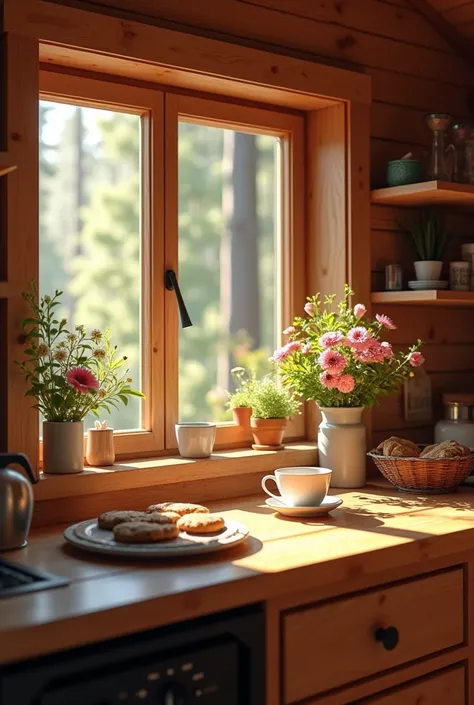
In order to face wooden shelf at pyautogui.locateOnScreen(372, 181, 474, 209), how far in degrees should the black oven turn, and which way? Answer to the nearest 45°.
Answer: approximately 90° to its left

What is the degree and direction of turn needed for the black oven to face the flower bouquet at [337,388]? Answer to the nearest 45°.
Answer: approximately 90° to its left

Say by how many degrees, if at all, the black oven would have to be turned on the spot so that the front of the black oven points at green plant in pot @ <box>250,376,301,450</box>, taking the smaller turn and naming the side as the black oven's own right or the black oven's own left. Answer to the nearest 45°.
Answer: approximately 135° to the black oven's own left

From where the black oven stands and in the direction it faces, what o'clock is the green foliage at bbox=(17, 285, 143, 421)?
The green foliage is roughly at 7 o'clock from the black oven.

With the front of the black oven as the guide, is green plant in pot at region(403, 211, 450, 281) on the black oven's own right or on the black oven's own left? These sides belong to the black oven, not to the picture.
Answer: on the black oven's own left

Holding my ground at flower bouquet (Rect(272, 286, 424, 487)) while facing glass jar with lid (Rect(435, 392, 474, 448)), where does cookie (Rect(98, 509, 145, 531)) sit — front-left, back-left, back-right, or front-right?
back-right

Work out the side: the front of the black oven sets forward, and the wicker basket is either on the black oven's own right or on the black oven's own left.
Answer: on the black oven's own left

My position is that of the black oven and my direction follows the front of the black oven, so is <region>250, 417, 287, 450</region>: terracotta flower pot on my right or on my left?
on my left

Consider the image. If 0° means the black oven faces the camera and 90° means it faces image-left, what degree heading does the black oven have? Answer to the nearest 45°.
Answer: approximately 315°
